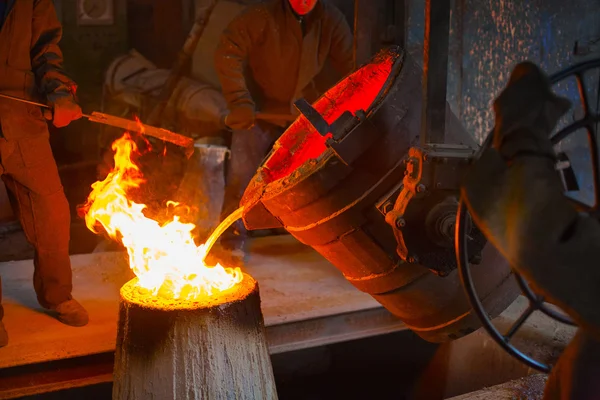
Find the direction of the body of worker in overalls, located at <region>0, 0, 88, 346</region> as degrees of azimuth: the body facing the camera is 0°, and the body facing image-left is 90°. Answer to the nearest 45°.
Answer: approximately 315°

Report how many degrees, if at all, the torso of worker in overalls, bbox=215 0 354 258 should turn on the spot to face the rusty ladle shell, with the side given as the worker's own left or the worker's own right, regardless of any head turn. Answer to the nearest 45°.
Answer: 0° — they already face it

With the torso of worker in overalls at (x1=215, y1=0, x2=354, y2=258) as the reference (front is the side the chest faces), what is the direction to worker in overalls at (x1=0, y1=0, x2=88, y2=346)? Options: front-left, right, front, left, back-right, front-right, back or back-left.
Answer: front-right

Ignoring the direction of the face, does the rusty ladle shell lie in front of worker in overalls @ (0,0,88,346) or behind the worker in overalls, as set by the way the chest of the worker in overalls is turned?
in front

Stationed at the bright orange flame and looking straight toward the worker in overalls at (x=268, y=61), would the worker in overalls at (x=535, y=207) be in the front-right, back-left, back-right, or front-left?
back-right

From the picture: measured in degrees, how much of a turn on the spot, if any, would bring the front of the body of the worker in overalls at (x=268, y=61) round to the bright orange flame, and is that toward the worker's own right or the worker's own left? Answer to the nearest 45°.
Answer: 0° — they already face it

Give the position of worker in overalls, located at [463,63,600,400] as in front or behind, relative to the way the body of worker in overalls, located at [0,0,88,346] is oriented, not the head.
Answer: in front

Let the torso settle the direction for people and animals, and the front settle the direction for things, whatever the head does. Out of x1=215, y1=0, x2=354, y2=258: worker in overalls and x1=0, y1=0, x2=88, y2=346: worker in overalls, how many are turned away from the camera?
0

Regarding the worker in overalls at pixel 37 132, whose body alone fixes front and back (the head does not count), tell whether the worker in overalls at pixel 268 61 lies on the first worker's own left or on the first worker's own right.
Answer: on the first worker's own left

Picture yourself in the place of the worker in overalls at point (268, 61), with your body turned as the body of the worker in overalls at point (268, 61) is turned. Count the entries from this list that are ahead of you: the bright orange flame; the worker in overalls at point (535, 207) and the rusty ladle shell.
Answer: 3

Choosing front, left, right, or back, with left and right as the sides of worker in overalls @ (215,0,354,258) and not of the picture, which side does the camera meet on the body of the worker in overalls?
front
